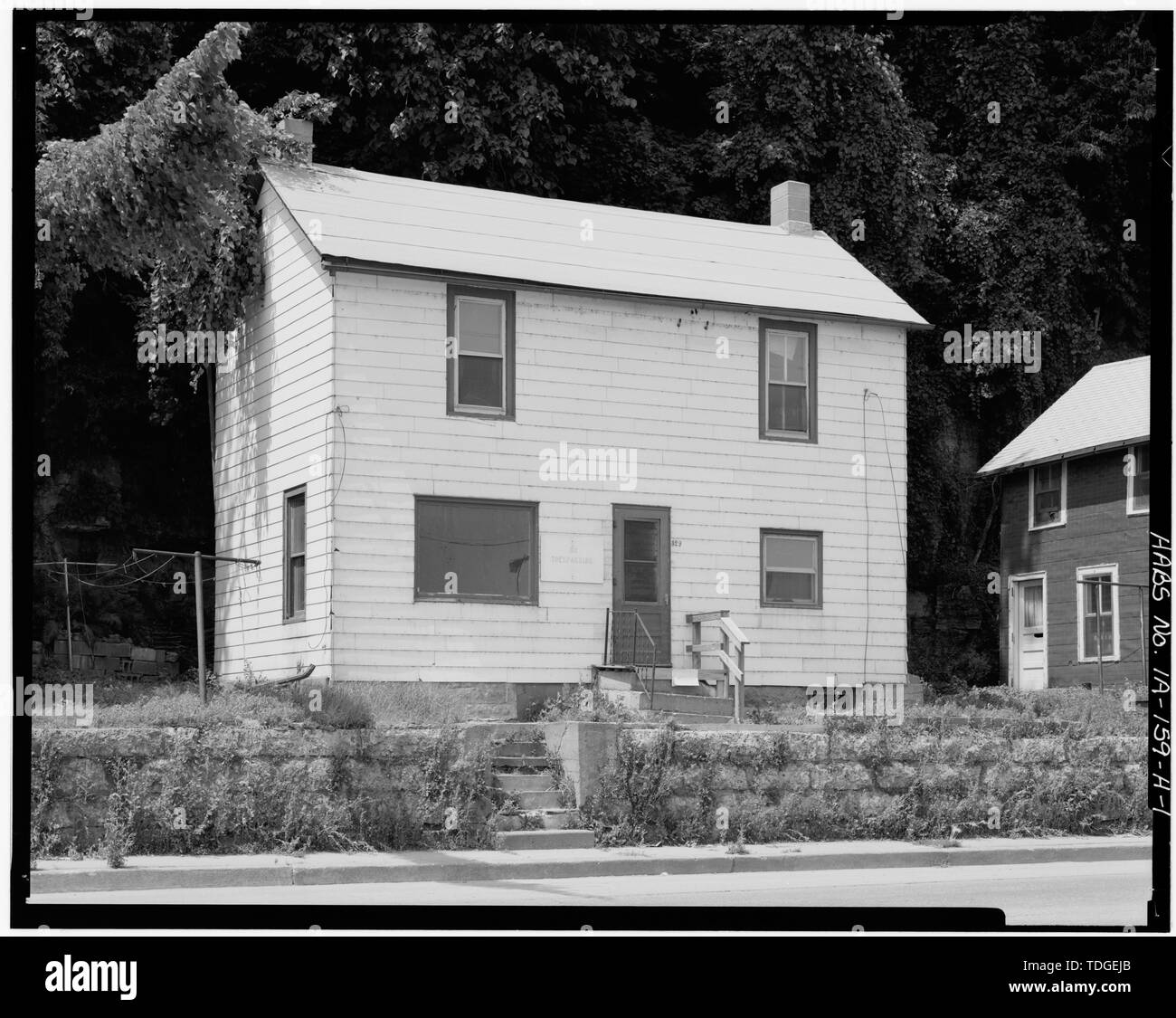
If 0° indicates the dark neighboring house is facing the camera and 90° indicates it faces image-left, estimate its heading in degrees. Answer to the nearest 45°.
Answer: approximately 45°
